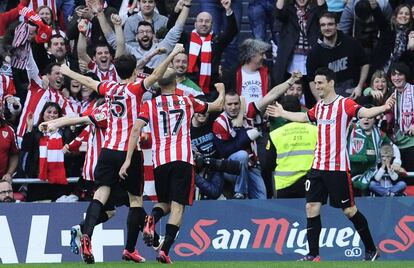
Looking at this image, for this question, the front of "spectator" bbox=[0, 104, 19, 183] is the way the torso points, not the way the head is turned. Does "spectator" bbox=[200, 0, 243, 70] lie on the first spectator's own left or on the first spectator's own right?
on the first spectator's own left

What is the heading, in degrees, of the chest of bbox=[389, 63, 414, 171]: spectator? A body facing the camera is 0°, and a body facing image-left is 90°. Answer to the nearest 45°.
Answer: approximately 45°

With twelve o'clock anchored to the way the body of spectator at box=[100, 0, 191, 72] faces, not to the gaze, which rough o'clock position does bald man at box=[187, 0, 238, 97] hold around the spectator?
The bald man is roughly at 9 o'clock from the spectator.
